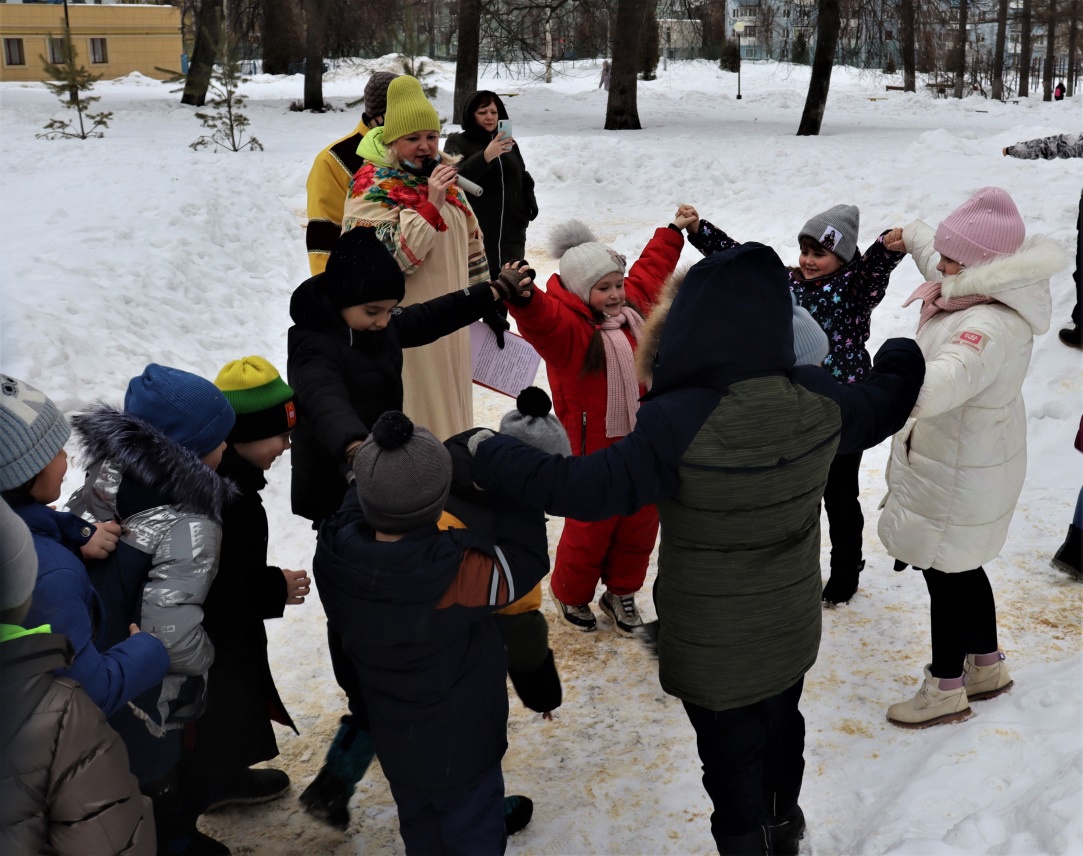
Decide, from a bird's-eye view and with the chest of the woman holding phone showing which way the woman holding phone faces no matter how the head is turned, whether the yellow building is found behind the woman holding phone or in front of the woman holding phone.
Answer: behind

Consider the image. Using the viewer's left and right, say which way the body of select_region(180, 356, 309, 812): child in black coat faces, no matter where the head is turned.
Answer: facing to the right of the viewer

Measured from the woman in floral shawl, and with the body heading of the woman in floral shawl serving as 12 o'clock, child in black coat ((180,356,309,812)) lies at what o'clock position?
The child in black coat is roughly at 2 o'clock from the woman in floral shawl.

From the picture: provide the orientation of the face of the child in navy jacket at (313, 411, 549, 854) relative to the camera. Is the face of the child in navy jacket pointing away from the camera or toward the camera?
away from the camera

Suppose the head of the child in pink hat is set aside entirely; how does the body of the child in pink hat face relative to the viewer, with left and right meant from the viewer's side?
facing to the left of the viewer

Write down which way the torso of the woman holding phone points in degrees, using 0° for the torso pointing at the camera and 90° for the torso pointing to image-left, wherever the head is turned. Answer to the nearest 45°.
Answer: approximately 0°

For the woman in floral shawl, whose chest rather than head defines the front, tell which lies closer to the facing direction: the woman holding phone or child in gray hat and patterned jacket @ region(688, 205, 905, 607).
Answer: the child in gray hat and patterned jacket

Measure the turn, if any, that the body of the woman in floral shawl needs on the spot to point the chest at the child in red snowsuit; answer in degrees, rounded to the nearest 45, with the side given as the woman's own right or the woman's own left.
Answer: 0° — they already face them

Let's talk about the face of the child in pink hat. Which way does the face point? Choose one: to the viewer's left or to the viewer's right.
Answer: to the viewer's left
